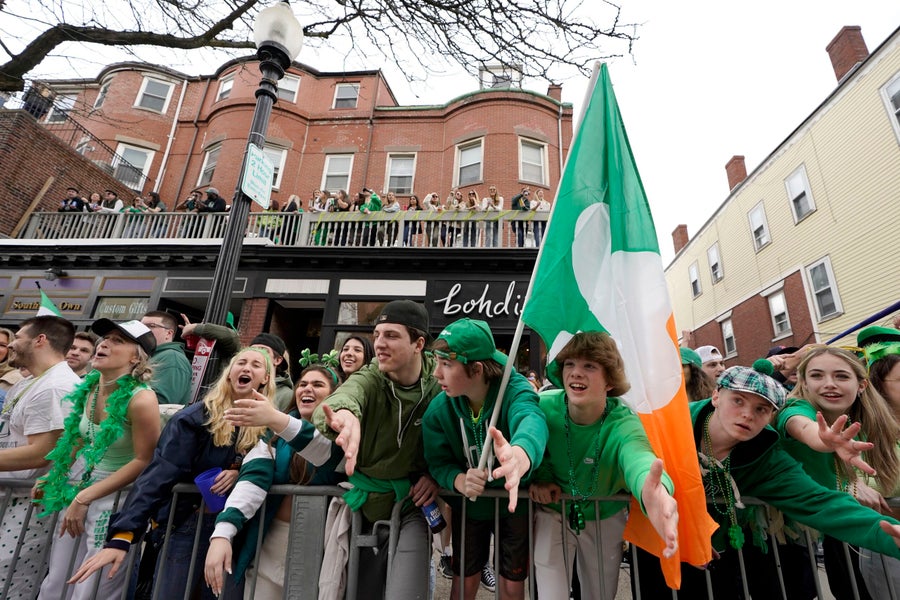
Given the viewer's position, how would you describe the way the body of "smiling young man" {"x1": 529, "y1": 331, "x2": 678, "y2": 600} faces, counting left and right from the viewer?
facing the viewer

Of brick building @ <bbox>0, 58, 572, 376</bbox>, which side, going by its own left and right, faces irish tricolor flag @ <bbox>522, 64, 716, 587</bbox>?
front

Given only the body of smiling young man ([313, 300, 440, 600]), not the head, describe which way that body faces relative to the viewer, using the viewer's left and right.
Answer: facing the viewer and to the left of the viewer

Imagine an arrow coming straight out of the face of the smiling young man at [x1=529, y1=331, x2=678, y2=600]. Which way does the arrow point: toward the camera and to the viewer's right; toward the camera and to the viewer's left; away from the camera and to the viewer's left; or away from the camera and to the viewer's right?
toward the camera and to the viewer's left

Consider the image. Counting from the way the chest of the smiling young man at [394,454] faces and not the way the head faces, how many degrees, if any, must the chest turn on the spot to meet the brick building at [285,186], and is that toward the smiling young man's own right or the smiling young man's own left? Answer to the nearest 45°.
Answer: approximately 135° to the smiling young man's own right

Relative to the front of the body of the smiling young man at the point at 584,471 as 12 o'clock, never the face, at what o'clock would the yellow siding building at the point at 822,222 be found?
The yellow siding building is roughly at 7 o'clock from the smiling young man.

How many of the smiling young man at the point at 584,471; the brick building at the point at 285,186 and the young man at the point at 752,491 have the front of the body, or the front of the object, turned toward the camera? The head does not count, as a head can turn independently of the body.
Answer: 3

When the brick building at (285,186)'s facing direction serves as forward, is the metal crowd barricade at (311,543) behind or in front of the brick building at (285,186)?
in front

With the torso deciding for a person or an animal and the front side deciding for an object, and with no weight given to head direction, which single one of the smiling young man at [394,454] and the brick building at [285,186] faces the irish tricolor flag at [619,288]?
the brick building

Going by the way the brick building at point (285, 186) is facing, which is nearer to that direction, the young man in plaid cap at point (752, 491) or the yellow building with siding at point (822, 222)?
the young man in plaid cap

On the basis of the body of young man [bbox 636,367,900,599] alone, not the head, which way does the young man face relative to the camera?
toward the camera
